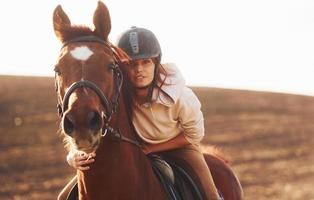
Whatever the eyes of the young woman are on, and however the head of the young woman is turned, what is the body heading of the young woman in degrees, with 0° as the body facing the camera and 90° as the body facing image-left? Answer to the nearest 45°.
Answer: approximately 45°

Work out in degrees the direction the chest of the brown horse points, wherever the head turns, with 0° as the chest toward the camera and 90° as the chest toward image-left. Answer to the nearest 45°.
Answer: approximately 45°
